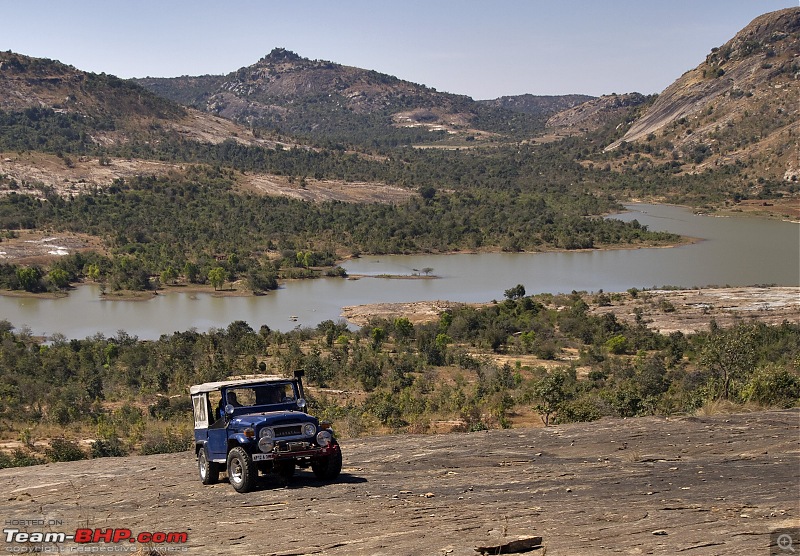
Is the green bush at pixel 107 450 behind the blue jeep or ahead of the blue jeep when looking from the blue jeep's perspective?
behind

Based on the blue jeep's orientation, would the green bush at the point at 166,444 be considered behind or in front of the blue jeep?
behind

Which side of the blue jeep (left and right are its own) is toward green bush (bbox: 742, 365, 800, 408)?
left

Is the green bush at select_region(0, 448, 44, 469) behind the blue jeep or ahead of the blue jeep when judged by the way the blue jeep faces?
behind

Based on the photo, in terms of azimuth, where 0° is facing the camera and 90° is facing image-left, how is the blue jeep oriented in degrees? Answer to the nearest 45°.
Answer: approximately 315°

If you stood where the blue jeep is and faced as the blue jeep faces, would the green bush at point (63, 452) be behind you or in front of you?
behind
